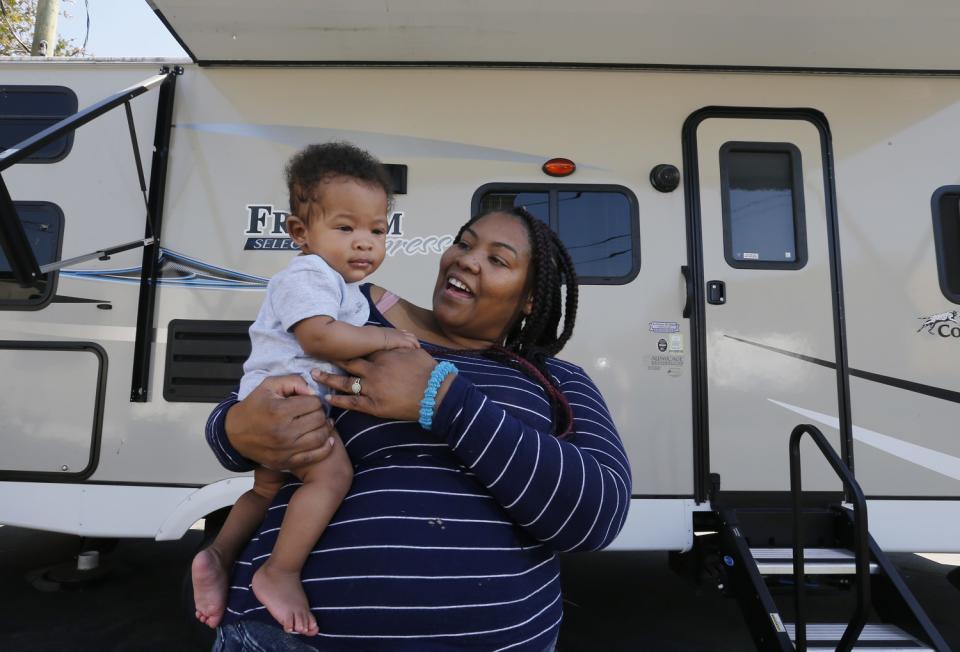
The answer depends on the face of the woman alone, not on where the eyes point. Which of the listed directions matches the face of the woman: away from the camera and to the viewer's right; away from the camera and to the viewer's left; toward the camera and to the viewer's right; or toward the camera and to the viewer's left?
toward the camera and to the viewer's left

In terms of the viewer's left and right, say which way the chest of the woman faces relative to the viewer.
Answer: facing the viewer and to the left of the viewer

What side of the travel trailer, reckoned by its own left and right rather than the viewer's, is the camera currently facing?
right

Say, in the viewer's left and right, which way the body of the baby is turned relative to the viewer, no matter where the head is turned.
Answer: facing the viewer and to the right of the viewer
